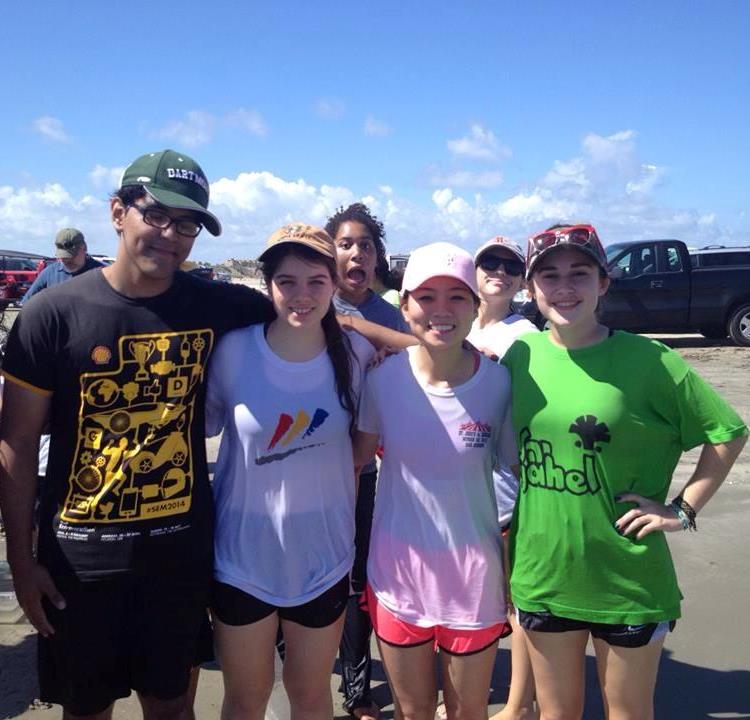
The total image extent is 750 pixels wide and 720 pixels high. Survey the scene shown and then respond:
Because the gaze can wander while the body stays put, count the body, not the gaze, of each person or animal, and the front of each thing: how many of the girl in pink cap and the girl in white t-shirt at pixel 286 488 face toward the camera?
2

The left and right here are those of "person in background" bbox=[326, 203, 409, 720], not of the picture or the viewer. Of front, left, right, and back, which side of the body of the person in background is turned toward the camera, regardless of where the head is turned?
front

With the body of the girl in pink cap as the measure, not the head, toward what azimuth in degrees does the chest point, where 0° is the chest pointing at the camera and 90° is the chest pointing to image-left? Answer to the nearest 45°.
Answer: approximately 0°

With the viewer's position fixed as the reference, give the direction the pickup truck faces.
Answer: facing to the left of the viewer

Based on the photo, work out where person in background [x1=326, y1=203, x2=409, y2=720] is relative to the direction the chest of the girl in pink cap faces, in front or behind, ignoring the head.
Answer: behind

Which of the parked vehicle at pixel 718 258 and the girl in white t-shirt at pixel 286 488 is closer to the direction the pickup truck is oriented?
the girl in white t-shirt

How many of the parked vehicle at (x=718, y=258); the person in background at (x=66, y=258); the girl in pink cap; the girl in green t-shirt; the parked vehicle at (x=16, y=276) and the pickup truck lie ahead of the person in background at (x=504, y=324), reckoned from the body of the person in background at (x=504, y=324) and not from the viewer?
2

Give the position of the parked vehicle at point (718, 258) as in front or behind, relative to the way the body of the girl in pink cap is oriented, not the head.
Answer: behind
